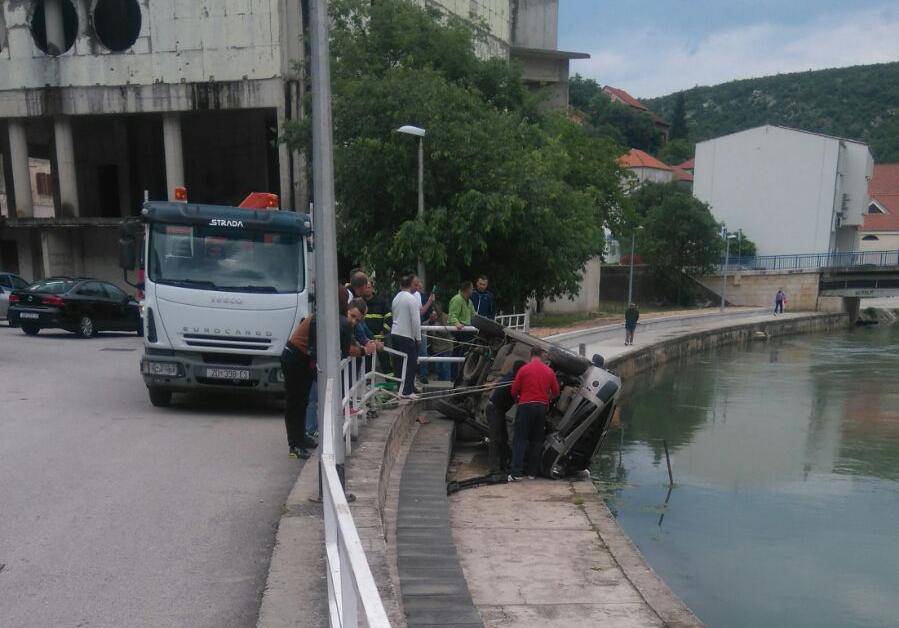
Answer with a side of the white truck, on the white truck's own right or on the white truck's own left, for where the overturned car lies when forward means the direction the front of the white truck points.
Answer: on the white truck's own left

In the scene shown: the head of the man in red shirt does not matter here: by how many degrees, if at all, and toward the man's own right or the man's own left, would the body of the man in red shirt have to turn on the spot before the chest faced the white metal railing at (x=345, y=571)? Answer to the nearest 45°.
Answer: approximately 180°

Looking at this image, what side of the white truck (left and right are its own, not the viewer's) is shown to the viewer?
front

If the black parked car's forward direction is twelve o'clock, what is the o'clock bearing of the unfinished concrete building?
The unfinished concrete building is roughly at 11 o'clock from the black parked car.

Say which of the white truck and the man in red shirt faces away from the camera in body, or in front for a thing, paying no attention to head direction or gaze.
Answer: the man in red shirt

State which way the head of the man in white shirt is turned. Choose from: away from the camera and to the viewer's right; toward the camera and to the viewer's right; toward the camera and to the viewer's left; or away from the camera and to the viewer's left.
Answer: away from the camera and to the viewer's right

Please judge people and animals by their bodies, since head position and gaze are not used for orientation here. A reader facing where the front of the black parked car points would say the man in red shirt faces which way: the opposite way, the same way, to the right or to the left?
the same way

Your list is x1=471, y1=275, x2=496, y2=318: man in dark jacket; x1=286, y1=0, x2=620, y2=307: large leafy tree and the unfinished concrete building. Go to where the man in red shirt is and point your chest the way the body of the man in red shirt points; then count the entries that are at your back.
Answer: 0

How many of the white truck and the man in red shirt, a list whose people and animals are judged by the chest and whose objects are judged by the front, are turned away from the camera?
1

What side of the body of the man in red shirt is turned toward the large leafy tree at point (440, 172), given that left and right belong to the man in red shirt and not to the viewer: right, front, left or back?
front

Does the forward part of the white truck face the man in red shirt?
no

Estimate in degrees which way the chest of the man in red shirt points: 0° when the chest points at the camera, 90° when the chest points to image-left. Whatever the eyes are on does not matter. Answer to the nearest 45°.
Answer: approximately 180°

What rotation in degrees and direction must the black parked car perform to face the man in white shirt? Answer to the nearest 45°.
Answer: approximately 135° to its right

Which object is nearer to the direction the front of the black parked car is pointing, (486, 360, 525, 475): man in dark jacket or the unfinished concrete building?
the unfinished concrete building

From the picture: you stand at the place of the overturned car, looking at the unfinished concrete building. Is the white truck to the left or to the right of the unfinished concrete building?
left

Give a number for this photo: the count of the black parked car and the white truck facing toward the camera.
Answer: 1
